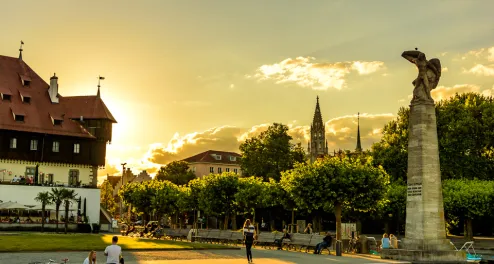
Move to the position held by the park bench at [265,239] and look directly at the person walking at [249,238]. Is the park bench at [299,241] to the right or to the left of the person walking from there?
left

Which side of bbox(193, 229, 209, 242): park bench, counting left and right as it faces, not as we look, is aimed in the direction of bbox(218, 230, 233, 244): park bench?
left

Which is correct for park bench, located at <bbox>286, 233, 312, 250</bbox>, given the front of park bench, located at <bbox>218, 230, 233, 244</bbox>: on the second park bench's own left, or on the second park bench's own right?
on the second park bench's own left

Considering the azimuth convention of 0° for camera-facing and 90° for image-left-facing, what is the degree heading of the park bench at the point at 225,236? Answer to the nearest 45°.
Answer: approximately 45°

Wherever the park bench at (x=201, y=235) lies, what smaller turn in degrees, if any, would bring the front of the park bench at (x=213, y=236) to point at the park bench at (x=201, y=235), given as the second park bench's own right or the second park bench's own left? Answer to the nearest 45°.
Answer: approximately 90° to the second park bench's own right

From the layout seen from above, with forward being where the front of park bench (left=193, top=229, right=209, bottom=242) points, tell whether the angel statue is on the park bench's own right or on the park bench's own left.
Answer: on the park bench's own left

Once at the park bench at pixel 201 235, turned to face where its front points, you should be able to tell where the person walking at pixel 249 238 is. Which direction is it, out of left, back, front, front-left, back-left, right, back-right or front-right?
front-left

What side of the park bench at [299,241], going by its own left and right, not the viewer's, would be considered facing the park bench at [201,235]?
right

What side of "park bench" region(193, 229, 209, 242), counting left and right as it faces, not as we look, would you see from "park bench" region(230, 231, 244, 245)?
left

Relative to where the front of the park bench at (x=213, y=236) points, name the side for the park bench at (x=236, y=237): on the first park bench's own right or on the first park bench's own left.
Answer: on the first park bench's own left
